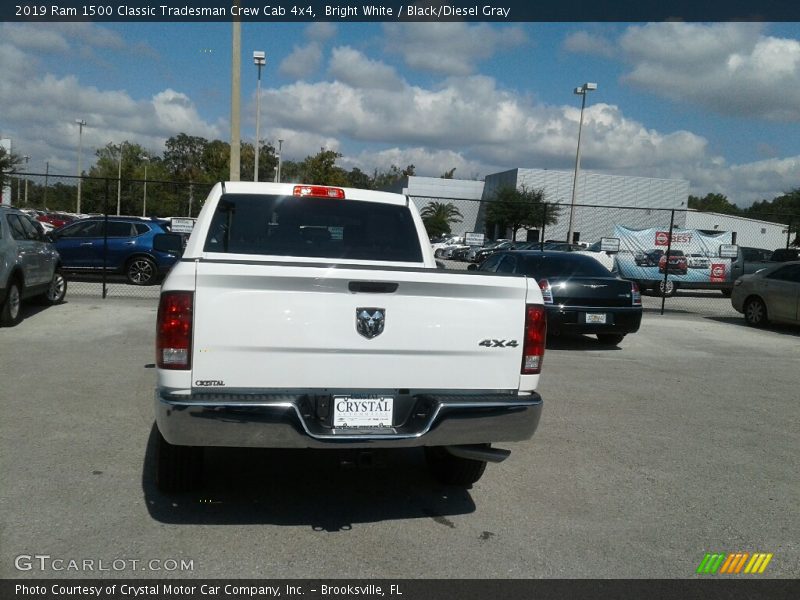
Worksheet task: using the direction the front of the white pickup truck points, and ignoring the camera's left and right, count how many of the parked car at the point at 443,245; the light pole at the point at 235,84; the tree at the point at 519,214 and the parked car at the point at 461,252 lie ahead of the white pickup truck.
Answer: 4

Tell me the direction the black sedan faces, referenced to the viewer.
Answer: facing away from the viewer and to the left of the viewer

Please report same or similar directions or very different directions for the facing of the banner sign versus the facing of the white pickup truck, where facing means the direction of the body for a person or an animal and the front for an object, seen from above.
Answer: very different directions

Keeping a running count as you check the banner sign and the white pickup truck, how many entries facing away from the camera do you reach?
1

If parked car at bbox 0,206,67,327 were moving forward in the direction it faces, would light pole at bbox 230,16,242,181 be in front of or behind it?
in front

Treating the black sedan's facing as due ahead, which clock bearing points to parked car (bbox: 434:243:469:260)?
The parked car is roughly at 1 o'clock from the black sedan.

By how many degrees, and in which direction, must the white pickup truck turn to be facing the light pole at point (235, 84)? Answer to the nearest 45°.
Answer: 0° — it already faces it

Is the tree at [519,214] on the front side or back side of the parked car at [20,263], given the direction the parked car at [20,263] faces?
on the front side

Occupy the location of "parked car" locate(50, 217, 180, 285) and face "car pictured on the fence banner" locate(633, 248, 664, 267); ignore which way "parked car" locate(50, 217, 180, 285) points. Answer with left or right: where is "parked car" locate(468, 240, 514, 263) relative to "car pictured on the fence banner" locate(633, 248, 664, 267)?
left

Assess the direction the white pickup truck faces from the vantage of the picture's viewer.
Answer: facing away from the viewer

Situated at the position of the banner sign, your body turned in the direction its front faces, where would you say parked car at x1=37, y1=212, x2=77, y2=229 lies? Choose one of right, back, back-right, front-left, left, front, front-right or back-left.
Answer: right
